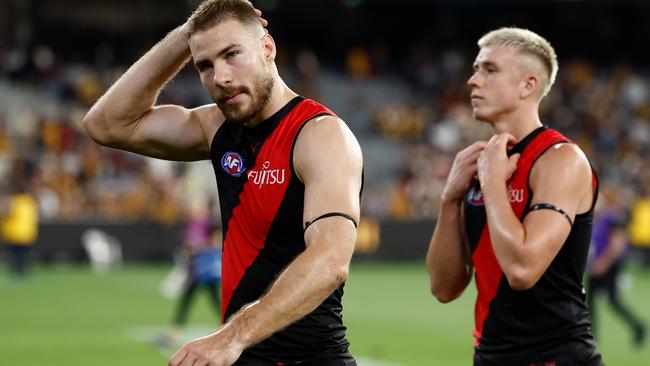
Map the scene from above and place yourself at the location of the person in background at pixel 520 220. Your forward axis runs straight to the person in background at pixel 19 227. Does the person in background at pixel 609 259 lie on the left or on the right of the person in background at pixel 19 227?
right

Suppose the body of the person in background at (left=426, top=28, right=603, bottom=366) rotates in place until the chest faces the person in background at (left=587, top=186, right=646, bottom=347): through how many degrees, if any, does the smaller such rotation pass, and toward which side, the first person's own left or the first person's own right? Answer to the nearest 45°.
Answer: approximately 135° to the first person's own right

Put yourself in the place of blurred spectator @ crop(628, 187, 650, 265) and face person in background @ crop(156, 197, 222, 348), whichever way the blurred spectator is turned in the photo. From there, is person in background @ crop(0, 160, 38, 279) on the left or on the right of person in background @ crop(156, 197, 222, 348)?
right

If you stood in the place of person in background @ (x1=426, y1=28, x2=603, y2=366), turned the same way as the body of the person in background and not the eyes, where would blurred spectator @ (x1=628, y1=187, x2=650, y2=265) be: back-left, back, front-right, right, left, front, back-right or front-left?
back-right

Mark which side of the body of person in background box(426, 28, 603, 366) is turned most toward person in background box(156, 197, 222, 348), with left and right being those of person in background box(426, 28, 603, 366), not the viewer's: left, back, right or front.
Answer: right

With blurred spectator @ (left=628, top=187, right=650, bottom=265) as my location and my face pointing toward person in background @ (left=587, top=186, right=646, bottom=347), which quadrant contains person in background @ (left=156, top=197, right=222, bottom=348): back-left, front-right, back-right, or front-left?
front-right

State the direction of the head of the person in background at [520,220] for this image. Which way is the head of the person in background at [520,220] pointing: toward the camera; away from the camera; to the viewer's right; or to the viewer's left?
to the viewer's left

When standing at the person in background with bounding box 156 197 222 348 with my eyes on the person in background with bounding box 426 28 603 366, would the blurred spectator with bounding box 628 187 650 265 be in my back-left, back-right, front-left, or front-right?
back-left

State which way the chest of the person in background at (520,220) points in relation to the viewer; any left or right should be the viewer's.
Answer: facing the viewer and to the left of the viewer
